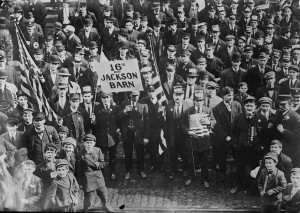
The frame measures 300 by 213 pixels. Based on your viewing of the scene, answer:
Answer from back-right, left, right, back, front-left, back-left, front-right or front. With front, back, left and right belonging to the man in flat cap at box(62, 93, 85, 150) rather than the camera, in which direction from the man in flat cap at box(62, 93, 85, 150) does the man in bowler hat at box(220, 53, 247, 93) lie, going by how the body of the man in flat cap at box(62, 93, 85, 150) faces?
left

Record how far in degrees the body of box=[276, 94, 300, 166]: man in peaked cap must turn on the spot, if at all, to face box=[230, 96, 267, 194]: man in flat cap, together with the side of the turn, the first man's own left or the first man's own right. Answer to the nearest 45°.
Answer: approximately 45° to the first man's own right

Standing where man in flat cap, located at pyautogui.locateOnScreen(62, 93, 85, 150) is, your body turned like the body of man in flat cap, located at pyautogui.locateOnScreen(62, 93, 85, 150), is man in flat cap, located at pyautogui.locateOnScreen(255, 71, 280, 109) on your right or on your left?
on your left

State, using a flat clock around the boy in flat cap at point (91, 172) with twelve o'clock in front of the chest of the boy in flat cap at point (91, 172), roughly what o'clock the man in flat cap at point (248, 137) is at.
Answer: the man in flat cap at point (248, 137) is roughly at 9 o'clock from the boy in flat cap at point (91, 172).

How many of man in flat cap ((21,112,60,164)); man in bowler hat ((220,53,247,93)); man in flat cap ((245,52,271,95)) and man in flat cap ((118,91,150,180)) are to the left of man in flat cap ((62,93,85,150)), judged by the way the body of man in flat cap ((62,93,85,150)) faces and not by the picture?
3

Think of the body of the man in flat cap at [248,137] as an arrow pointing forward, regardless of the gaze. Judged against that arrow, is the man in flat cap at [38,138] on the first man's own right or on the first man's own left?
on the first man's own right
